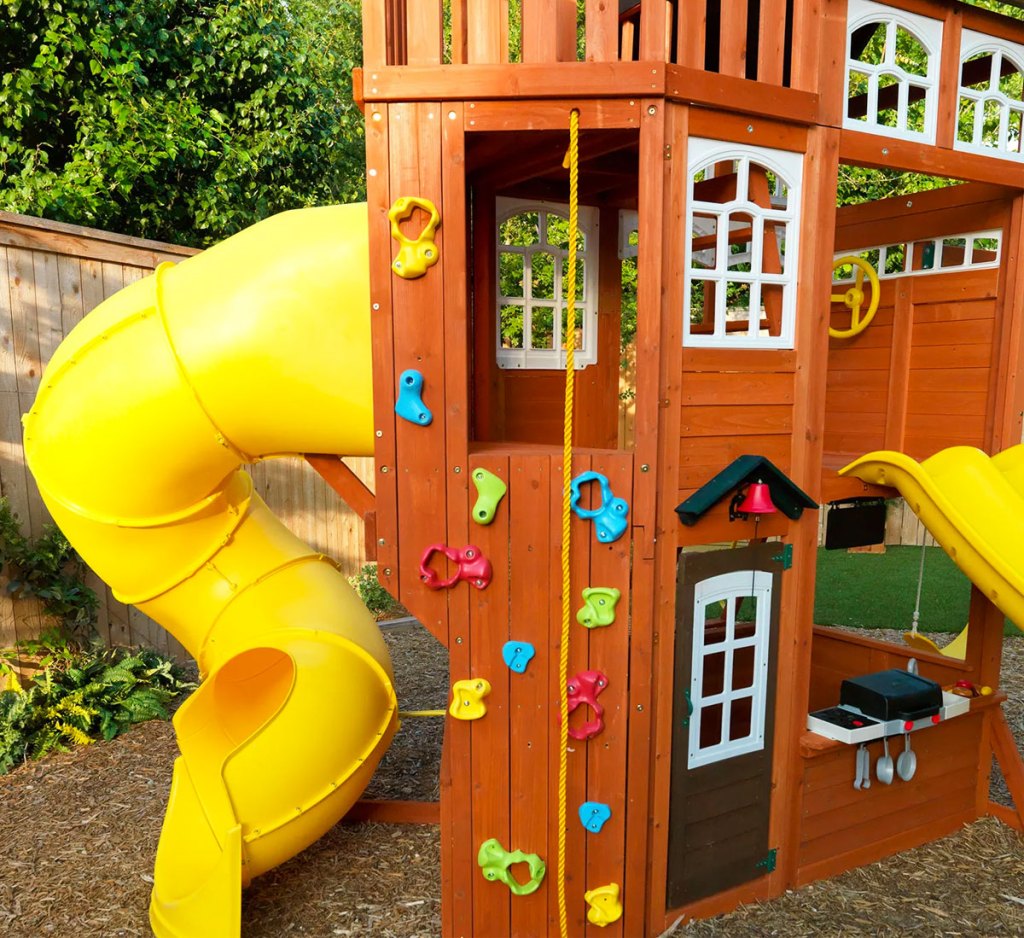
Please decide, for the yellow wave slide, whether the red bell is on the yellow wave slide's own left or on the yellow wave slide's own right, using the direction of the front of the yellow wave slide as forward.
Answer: on the yellow wave slide's own right

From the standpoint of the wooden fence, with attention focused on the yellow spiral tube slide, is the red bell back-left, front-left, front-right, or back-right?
front-left

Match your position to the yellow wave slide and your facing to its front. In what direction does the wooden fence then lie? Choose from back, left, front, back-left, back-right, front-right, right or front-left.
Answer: back-right

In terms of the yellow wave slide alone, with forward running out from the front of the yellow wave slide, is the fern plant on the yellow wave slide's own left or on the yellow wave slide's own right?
on the yellow wave slide's own right

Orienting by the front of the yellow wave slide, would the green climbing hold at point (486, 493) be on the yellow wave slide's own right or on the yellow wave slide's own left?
on the yellow wave slide's own right

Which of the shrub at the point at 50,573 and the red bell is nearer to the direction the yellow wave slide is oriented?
the red bell

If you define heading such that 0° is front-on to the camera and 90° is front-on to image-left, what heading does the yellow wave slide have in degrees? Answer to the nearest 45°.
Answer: approximately 315°
